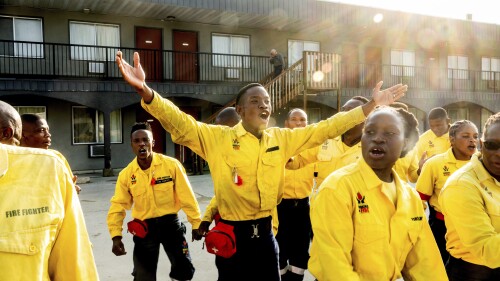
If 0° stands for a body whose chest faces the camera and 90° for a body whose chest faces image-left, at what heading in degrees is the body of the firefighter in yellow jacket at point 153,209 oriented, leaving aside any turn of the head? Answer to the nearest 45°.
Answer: approximately 0°

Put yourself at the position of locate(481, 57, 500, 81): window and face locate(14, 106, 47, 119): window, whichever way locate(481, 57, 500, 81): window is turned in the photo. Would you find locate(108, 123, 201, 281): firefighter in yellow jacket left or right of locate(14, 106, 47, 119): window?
left

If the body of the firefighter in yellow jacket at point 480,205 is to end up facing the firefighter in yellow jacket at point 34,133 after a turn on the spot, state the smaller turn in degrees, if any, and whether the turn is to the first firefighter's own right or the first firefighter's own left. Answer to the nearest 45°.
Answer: approximately 135° to the first firefighter's own right

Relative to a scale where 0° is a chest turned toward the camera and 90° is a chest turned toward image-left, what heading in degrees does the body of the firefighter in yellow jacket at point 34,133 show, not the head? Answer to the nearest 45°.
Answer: approximately 315°

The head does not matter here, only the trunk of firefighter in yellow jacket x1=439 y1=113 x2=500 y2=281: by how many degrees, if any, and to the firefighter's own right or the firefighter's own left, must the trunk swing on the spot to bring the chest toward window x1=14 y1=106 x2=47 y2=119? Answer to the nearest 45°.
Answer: approximately 180°

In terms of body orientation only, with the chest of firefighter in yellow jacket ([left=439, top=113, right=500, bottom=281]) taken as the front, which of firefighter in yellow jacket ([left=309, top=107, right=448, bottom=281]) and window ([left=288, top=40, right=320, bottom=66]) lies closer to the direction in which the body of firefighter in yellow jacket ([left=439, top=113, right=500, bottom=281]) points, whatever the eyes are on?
the firefighter in yellow jacket

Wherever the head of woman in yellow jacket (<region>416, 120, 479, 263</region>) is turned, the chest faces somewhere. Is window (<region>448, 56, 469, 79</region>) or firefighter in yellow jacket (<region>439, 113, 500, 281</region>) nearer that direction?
the firefighter in yellow jacket

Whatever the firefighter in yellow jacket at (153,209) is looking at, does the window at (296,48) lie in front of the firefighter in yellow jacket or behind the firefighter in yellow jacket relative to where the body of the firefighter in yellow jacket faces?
behind

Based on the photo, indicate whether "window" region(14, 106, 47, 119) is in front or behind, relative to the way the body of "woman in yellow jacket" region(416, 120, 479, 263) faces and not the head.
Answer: behind

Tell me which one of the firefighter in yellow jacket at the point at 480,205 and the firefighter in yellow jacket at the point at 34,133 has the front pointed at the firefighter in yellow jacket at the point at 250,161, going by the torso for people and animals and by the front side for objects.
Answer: the firefighter in yellow jacket at the point at 34,133
